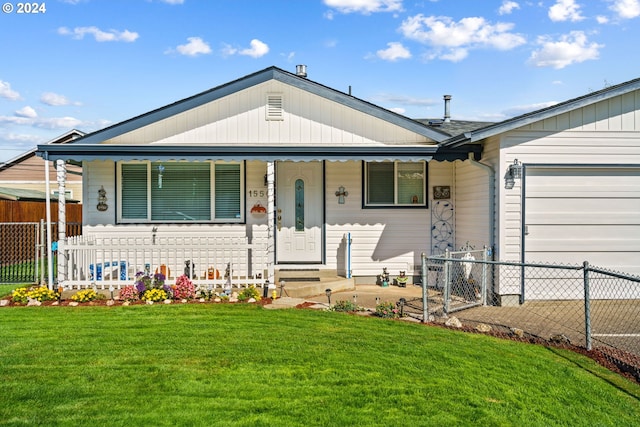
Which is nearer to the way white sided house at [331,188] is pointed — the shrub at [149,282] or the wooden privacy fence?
the shrub

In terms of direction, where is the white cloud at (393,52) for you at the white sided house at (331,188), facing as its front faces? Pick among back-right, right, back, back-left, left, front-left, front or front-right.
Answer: back

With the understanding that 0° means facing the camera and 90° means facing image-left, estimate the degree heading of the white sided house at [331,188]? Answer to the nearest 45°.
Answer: approximately 0°

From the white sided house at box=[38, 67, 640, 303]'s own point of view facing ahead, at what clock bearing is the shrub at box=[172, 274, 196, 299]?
The shrub is roughly at 2 o'clock from the white sided house.

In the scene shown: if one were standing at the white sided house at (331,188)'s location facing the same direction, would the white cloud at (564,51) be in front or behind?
behind

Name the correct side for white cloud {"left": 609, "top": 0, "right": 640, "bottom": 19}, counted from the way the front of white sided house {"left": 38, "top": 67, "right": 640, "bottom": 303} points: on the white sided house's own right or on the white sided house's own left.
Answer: on the white sided house's own left

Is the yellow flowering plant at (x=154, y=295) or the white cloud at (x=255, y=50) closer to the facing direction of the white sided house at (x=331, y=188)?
the yellow flowering plant

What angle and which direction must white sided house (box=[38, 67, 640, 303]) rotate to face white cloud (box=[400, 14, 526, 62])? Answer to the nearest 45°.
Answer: approximately 135° to its left

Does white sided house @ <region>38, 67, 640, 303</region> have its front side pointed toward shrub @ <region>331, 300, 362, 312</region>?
yes

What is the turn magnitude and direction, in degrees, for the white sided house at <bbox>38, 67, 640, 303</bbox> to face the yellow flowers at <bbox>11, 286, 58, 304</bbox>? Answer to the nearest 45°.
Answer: approximately 90° to its right

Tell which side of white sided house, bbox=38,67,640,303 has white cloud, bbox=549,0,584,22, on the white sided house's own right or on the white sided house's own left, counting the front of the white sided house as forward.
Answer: on the white sided house's own left

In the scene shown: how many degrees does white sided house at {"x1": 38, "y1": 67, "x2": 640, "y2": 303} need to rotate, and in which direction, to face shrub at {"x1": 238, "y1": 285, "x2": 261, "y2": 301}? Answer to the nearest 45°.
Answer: approximately 45° to its right

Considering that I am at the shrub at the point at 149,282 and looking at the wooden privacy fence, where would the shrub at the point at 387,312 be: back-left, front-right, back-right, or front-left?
back-right

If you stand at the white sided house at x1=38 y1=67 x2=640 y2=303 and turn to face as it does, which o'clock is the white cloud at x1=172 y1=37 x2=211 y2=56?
The white cloud is roughly at 5 o'clock from the white sided house.

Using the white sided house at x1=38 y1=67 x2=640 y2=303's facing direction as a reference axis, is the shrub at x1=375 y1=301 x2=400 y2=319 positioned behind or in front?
in front

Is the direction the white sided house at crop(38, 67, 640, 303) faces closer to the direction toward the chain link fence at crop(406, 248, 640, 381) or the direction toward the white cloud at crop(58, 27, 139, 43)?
the chain link fence

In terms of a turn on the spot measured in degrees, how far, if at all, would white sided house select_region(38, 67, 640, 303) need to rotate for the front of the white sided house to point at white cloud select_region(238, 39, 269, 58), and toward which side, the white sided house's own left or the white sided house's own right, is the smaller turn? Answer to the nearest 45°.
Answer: approximately 180°
